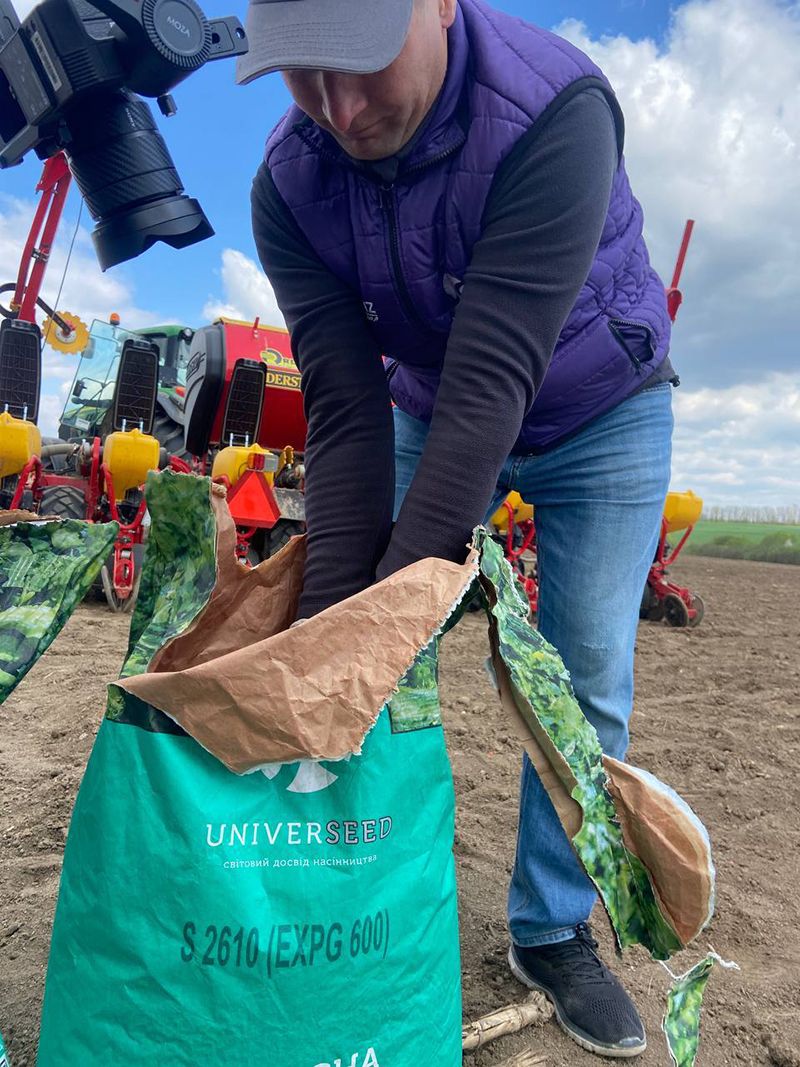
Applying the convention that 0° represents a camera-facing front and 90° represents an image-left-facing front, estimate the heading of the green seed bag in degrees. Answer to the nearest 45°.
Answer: approximately 0°

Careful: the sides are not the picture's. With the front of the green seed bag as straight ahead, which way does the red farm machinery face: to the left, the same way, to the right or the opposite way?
the opposite way

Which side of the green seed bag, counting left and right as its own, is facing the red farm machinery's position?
back

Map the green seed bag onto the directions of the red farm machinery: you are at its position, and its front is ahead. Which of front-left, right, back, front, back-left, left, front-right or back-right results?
back

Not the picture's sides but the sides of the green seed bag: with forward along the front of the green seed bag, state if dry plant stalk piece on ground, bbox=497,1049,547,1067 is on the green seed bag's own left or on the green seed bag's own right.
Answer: on the green seed bag's own left

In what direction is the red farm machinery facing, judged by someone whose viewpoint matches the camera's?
facing away from the viewer

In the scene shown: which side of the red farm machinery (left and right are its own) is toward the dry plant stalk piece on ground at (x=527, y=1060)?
back

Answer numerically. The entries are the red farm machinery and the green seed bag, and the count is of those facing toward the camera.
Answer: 1

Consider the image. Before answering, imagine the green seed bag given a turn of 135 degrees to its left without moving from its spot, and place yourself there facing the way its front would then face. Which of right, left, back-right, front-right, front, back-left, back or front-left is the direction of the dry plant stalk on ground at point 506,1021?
front

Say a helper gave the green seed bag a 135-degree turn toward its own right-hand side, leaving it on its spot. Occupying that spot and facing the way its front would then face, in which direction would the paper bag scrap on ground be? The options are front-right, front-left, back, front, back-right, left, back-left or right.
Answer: back-right

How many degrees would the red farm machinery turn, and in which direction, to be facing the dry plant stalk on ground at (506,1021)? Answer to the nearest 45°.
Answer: approximately 180°
